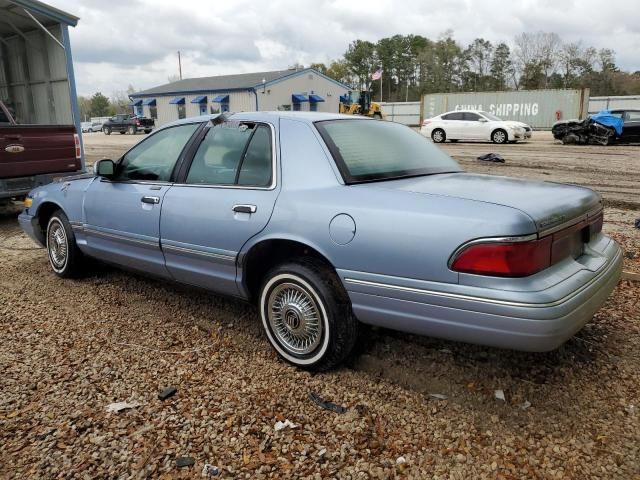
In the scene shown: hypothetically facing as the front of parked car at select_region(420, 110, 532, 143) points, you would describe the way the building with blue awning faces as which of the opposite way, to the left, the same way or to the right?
to the right

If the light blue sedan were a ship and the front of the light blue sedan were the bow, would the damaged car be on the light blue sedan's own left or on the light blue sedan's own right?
on the light blue sedan's own right

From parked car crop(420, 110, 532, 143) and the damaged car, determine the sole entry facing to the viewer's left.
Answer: the damaged car

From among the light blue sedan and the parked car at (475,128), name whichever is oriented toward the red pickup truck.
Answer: the light blue sedan

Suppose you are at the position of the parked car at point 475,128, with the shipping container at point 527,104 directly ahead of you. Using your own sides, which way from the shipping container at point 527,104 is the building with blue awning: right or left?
left

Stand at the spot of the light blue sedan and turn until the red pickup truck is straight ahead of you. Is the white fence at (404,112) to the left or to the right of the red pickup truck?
right

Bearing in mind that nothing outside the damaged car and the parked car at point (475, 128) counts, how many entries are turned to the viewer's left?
1

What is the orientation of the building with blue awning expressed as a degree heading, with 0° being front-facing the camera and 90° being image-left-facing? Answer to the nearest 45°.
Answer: approximately 45°

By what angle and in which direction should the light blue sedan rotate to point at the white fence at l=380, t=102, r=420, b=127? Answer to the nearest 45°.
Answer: approximately 45° to its right

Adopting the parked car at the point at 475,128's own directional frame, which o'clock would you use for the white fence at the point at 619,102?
The white fence is roughly at 10 o'clock from the parked car.

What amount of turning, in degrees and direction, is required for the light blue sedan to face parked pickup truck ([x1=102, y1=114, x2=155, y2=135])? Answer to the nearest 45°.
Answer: approximately 45° to its right

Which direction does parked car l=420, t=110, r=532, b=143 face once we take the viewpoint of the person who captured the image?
facing to the right of the viewer

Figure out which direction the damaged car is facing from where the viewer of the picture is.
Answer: facing to the left of the viewer

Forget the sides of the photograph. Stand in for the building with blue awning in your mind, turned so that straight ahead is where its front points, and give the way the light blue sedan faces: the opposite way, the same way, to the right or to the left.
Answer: to the right

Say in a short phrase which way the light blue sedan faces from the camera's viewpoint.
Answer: facing away from the viewer and to the left of the viewer
